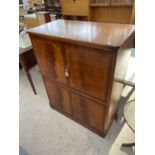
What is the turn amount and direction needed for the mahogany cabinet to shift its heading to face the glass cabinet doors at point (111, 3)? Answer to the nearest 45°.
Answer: approximately 135° to its right

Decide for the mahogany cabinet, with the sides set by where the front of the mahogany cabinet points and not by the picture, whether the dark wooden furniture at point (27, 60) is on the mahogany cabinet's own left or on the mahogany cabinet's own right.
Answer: on the mahogany cabinet's own right

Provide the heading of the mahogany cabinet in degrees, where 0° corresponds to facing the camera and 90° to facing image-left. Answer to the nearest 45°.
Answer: approximately 45°

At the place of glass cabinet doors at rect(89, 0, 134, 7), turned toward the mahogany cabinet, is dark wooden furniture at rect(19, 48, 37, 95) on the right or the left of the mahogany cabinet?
right
